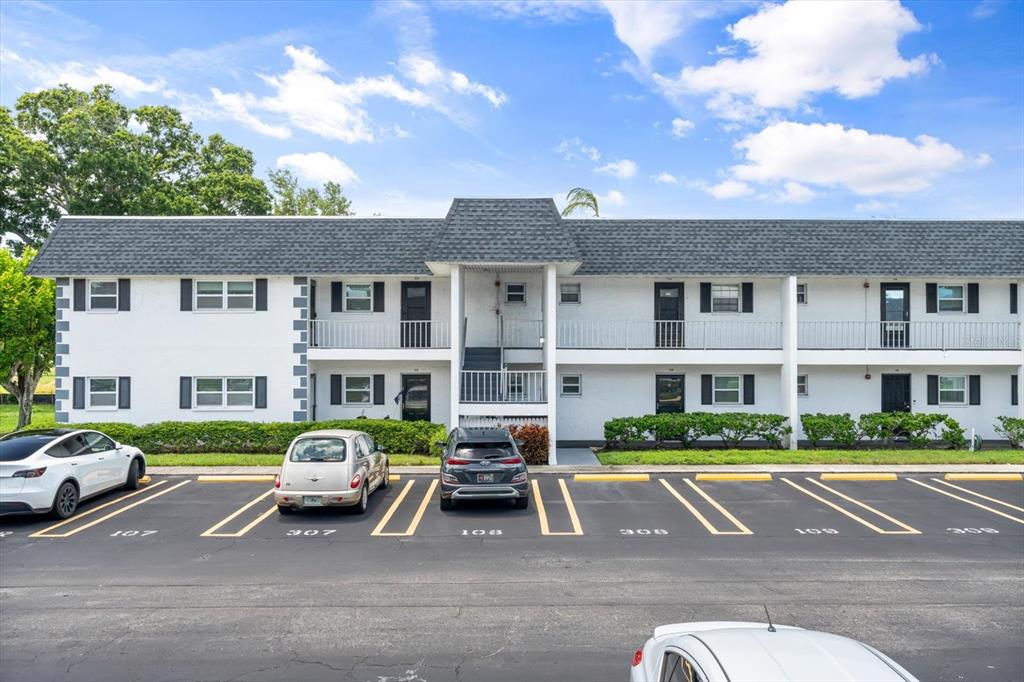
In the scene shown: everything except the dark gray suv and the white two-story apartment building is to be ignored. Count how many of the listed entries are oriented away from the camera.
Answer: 1

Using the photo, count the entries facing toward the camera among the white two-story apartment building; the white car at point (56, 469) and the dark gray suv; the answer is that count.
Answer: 1

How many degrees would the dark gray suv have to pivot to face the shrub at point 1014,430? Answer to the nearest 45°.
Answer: approximately 45° to its right

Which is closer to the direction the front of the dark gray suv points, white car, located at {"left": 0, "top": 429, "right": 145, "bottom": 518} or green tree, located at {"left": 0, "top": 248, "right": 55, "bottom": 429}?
the green tree

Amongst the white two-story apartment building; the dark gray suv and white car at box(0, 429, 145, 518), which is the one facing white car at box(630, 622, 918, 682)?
the white two-story apartment building

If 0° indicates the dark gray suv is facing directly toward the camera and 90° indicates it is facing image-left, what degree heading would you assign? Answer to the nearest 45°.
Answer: approximately 180°

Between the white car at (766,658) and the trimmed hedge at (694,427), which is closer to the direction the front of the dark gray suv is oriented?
the trimmed hedge

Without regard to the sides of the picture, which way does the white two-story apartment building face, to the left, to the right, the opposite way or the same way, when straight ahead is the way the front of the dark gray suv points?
the opposite way

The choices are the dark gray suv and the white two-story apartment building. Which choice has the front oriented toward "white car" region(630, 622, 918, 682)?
the white two-story apartment building

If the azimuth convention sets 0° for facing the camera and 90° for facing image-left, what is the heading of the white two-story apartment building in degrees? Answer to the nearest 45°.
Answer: approximately 0°

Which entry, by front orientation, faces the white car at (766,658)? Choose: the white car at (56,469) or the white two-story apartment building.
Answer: the white two-story apartment building

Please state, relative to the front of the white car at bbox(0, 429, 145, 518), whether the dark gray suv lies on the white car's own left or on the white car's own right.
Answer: on the white car's own right

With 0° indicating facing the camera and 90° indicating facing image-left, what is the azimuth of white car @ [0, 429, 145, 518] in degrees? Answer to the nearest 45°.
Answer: approximately 225°

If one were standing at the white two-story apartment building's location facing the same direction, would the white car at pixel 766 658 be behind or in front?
in front
